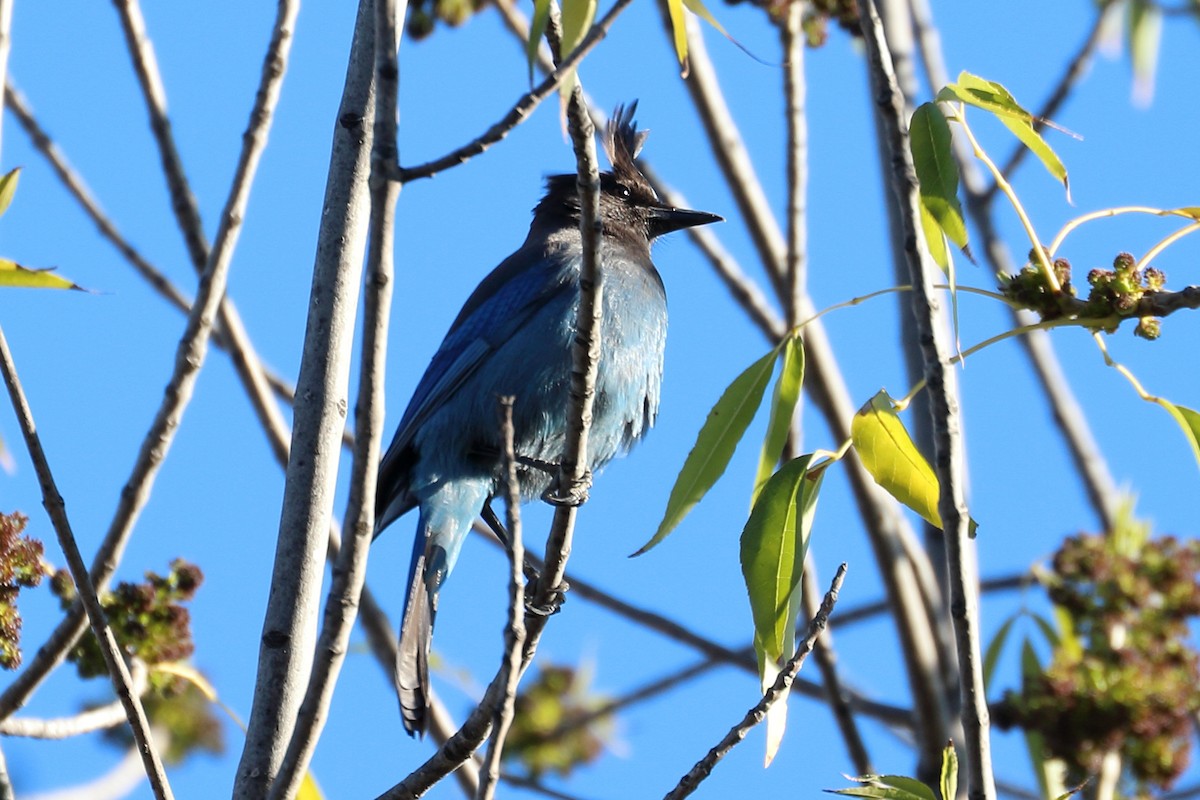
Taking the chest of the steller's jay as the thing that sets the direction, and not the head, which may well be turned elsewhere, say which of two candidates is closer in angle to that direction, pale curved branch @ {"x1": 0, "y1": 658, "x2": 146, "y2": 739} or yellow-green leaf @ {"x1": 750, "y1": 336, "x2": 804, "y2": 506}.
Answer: the yellow-green leaf

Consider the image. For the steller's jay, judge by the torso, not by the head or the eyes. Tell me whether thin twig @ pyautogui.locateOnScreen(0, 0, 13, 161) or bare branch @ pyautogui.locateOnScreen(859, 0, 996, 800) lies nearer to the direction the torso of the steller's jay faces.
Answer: the bare branch

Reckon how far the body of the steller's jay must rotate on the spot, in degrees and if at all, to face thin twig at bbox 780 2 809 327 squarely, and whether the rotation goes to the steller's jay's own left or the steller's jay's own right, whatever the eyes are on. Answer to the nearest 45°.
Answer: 0° — it already faces it

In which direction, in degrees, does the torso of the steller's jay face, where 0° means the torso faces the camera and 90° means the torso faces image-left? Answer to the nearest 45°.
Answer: approximately 270°

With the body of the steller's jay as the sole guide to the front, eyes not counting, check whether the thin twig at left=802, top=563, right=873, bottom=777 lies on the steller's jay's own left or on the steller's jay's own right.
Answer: on the steller's jay's own left
